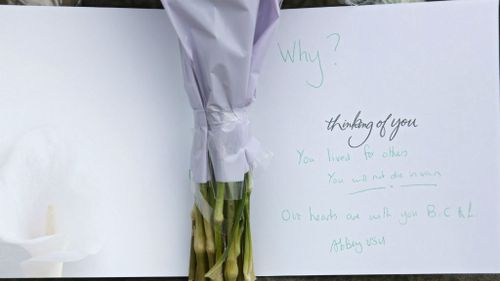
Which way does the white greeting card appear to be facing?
toward the camera
